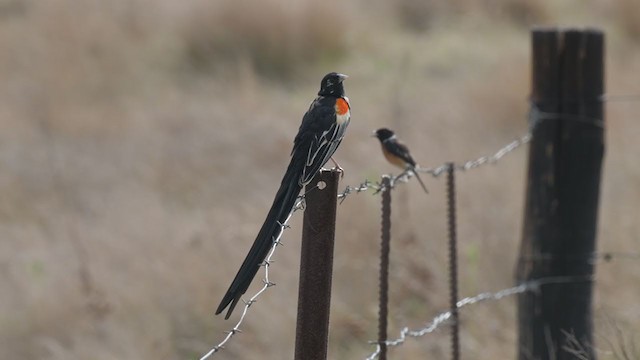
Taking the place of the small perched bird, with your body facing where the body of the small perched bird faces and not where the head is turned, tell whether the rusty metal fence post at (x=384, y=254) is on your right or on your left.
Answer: on your left

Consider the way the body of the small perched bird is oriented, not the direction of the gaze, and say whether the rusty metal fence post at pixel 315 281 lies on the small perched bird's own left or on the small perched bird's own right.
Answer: on the small perched bird's own left

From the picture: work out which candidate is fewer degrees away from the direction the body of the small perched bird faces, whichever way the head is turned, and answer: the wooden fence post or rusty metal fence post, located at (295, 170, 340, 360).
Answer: the rusty metal fence post

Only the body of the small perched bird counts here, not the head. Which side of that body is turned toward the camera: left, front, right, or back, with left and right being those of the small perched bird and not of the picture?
left
